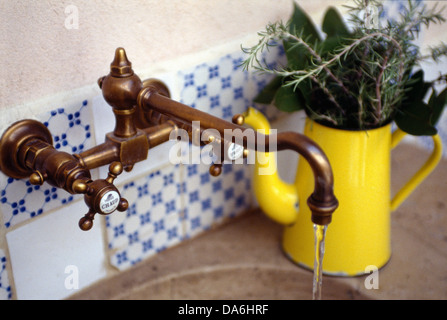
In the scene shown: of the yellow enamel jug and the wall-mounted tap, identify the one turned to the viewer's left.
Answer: the yellow enamel jug

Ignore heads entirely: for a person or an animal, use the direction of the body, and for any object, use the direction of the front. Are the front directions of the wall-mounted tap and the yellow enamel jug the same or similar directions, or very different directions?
very different directions

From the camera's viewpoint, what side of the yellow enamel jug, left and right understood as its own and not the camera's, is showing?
left

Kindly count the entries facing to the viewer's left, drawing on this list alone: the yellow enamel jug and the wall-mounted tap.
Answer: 1

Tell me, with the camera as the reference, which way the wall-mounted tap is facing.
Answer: facing the viewer and to the right of the viewer
